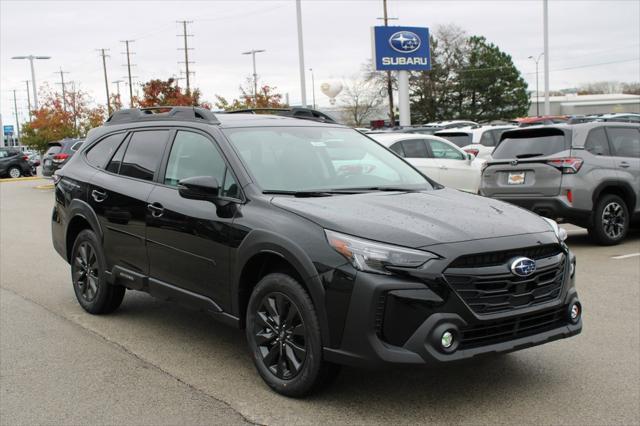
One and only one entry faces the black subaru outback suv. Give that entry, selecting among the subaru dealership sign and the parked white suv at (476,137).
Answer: the subaru dealership sign

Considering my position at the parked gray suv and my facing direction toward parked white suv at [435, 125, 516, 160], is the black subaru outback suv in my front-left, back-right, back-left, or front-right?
back-left

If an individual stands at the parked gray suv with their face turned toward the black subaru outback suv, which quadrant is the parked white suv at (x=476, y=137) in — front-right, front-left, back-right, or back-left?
back-right

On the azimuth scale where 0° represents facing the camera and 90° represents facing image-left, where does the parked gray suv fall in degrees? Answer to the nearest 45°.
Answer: approximately 225°

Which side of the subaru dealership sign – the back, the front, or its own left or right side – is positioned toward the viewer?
front

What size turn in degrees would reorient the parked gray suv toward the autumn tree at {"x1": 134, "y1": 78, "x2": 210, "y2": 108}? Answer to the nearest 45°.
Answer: approximately 90° to its left

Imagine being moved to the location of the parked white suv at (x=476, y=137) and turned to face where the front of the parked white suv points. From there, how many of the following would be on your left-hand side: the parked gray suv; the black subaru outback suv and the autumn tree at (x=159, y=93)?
1

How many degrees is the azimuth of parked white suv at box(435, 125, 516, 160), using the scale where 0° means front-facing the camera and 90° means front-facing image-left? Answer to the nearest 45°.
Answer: approximately 225°

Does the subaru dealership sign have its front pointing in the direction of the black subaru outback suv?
yes

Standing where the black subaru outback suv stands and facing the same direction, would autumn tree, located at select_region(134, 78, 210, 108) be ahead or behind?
behind

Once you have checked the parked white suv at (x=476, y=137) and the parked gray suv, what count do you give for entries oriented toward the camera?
0

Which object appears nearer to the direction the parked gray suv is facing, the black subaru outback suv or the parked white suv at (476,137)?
the parked white suv

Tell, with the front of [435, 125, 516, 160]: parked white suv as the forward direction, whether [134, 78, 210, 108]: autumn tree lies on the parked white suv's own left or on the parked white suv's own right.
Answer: on the parked white suv's own left

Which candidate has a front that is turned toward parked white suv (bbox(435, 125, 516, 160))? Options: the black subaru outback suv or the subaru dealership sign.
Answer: the subaru dealership sign
